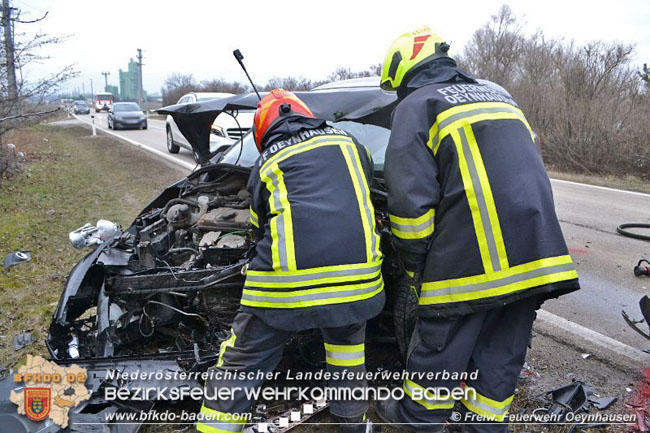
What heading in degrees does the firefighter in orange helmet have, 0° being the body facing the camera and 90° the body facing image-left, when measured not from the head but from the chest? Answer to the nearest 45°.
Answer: approximately 180°

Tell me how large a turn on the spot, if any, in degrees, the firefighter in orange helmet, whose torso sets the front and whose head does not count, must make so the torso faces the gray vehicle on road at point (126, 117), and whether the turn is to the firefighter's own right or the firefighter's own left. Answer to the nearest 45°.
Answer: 0° — they already face it

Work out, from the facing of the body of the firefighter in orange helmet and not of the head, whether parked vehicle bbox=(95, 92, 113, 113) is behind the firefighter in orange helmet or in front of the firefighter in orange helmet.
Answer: in front

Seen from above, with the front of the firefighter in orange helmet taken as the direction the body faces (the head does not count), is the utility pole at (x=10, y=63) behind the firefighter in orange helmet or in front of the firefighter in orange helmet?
in front
